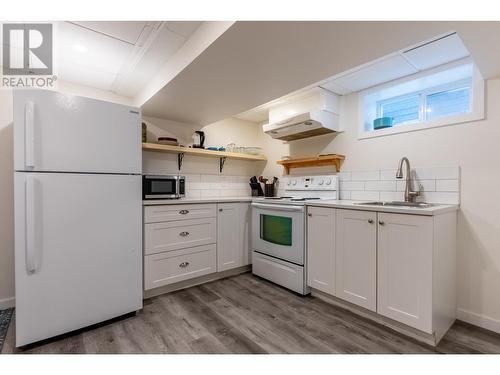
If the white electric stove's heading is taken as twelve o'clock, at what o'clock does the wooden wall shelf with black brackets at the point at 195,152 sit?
The wooden wall shelf with black brackets is roughly at 2 o'clock from the white electric stove.

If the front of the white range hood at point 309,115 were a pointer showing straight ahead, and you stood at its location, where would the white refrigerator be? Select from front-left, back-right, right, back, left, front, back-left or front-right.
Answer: front

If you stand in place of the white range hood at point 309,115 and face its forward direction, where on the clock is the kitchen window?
The kitchen window is roughly at 8 o'clock from the white range hood.

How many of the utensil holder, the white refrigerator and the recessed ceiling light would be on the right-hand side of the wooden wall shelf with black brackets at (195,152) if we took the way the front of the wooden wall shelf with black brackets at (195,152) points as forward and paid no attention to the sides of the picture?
2

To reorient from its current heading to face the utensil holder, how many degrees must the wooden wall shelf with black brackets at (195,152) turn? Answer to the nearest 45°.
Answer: approximately 45° to its left

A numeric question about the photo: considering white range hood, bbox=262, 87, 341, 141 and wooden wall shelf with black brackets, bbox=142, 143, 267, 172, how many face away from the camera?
0

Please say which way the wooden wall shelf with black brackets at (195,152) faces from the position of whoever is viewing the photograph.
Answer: facing the viewer and to the right of the viewer

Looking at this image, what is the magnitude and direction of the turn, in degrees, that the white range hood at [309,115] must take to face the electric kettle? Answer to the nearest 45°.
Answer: approximately 45° to its right

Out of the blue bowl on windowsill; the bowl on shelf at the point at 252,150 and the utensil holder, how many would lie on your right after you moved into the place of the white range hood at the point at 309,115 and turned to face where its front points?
2

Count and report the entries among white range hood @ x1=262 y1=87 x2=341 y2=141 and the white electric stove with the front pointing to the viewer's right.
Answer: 0

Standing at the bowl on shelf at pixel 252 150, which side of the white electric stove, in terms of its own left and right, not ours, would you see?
right
